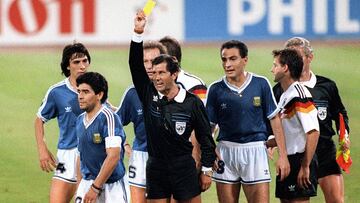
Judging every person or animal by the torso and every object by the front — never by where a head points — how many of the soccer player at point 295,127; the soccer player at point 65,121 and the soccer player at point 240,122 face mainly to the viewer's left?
1

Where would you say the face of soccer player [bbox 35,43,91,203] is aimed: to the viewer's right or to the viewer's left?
to the viewer's right

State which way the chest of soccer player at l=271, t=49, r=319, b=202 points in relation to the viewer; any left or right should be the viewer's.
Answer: facing to the left of the viewer
